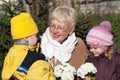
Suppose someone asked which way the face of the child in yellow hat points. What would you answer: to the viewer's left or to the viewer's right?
to the viewer's right

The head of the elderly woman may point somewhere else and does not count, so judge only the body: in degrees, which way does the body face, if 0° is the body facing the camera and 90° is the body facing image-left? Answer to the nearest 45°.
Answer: approximately 45°
